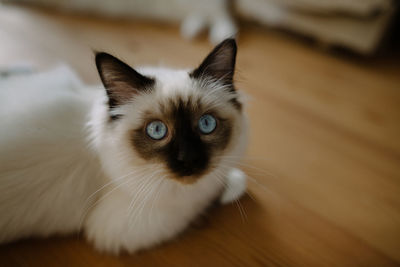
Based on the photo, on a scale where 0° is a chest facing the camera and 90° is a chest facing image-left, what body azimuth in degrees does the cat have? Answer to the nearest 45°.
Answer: approximately 315°
